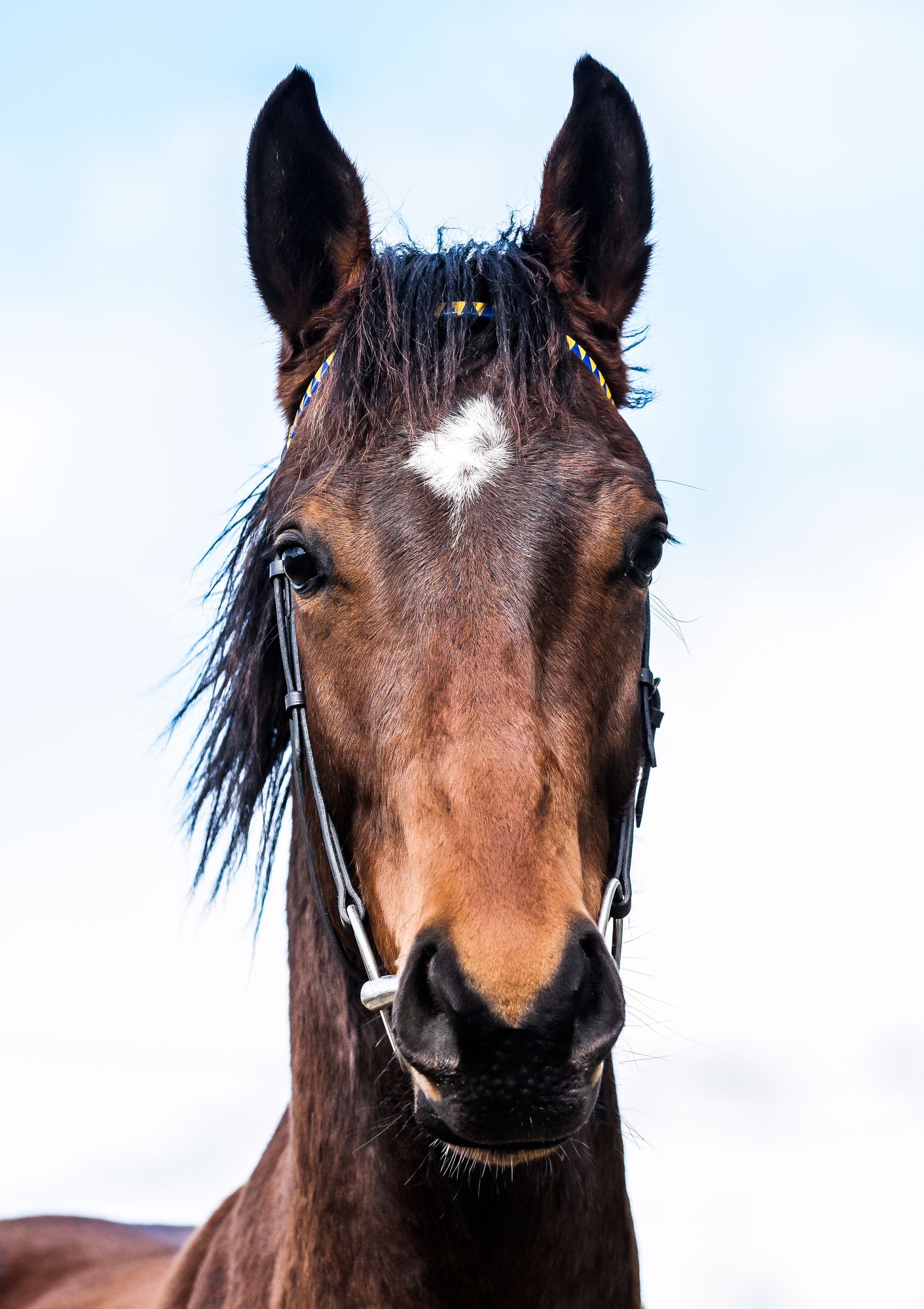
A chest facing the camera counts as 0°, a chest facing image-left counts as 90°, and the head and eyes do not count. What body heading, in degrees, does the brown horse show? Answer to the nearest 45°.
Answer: approximately 315°
